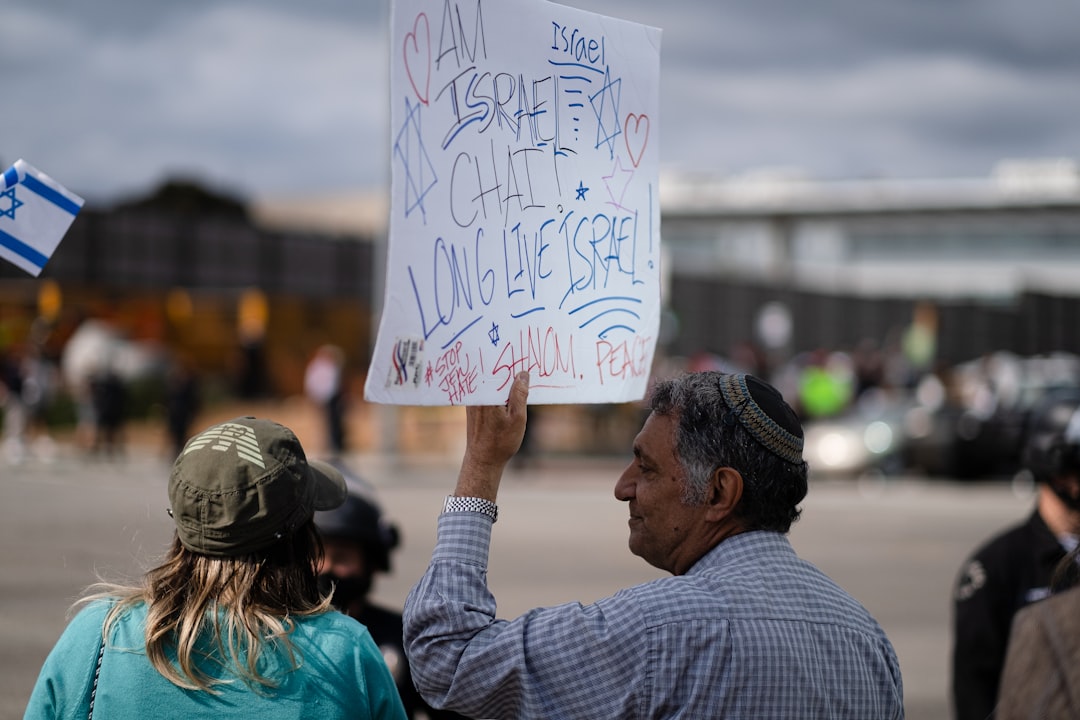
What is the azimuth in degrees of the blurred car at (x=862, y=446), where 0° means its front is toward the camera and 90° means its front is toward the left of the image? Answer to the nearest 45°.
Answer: approximately 45°

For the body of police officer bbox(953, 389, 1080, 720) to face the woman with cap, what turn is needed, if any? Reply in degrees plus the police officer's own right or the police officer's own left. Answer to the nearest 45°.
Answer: approximately 90° to the police officer's own right

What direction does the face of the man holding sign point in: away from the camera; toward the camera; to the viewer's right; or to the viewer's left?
to the viewer's left

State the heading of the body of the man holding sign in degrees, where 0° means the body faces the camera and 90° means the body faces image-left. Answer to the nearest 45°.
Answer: approximately 135°

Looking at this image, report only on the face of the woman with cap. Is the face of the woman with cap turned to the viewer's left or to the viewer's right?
to the viewer's right

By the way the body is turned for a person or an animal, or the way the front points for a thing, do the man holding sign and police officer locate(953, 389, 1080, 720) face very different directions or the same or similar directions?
very different directions

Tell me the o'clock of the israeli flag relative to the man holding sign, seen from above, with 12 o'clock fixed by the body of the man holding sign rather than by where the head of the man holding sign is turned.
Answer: The israeli flag is roughly at 11 o'clock from the man holding sign.

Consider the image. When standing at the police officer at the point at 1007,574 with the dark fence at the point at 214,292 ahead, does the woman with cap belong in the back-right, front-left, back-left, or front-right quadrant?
back-left

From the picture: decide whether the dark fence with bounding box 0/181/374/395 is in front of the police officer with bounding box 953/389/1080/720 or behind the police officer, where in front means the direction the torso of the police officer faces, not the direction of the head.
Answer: behind

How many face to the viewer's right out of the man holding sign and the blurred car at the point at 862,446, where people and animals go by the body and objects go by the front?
0

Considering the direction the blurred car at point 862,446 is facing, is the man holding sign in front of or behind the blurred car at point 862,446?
in front

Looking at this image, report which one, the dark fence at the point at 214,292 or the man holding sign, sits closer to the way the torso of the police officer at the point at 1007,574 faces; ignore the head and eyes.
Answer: the man holding sign

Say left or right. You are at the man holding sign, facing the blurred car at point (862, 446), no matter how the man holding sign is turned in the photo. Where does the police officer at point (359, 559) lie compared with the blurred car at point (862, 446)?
left
